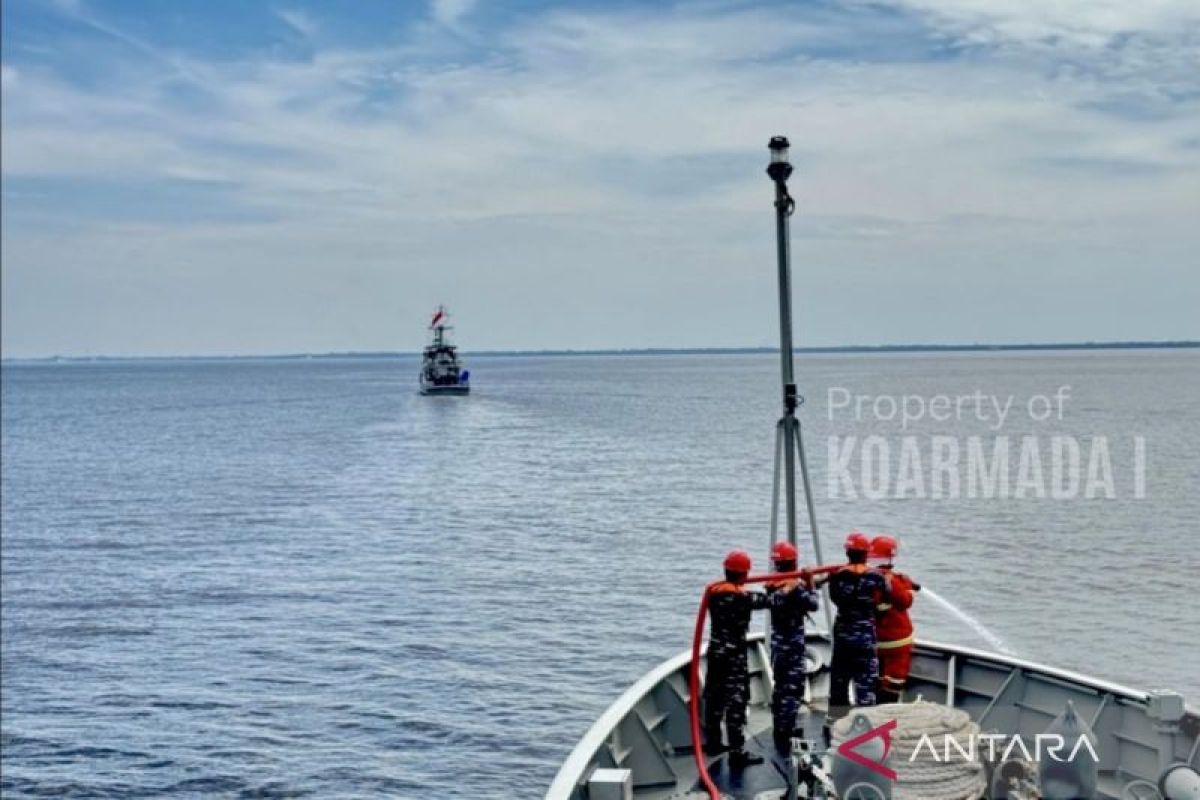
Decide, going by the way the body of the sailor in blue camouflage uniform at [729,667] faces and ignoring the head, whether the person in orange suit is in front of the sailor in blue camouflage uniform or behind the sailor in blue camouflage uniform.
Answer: in front

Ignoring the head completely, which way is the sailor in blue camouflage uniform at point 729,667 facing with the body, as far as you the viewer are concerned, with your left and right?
facing away from the viewer and to the right of the viewer

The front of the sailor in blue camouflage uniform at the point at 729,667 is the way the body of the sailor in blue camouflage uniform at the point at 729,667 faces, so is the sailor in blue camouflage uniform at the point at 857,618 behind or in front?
in front

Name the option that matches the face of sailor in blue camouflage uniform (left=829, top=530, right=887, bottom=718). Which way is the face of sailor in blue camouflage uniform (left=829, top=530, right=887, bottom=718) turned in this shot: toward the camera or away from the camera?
away from the camera

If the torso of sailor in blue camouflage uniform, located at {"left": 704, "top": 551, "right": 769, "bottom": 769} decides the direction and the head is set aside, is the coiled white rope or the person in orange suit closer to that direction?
the person in orange suit

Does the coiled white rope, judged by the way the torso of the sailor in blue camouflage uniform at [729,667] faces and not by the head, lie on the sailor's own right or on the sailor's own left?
on the sailor's own right
